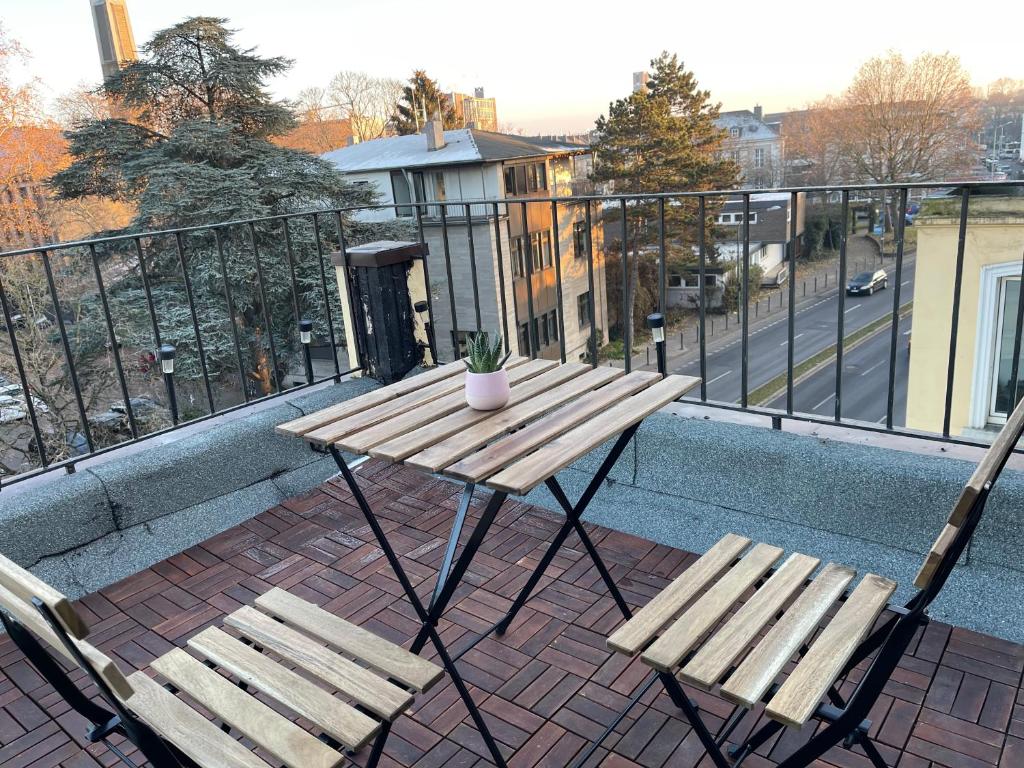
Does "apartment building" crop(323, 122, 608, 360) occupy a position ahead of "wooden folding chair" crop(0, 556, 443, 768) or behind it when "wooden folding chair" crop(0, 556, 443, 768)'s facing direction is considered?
ahead

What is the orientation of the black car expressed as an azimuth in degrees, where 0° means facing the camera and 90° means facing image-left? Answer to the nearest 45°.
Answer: approximately 45°

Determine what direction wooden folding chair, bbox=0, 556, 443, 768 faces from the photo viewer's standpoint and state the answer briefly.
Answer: facing away from the viewer and to the right of the viewer

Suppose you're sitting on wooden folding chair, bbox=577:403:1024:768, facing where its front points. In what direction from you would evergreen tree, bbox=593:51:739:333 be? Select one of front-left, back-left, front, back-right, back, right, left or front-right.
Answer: front-right

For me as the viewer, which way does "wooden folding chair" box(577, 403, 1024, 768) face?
facing away from the viewer and to the left of the viewer

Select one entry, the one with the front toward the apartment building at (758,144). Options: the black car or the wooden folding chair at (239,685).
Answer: the wooden folding chair

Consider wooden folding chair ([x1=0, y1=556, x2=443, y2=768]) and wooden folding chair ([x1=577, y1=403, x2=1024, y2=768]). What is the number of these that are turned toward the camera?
0

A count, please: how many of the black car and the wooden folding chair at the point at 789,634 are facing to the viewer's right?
0

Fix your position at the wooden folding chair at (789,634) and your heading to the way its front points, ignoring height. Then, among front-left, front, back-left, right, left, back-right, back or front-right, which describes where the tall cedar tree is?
front

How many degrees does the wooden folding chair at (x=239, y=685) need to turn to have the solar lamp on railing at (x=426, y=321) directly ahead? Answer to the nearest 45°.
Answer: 0° — it already faces it

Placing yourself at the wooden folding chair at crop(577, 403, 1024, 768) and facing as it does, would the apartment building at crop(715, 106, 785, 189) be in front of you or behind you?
in front

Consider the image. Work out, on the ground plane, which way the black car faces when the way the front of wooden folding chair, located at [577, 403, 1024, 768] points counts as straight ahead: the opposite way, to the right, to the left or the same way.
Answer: to the left

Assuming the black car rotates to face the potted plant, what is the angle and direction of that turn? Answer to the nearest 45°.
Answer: approximately 45° to its left

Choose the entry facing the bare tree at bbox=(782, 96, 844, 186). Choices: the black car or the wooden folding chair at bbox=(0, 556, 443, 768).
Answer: the wooden folding chair

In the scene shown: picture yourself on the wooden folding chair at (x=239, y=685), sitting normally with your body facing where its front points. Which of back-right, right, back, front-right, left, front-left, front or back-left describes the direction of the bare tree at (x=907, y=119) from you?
front

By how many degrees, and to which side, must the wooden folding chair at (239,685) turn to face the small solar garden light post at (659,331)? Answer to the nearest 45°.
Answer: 0° — it already faces it

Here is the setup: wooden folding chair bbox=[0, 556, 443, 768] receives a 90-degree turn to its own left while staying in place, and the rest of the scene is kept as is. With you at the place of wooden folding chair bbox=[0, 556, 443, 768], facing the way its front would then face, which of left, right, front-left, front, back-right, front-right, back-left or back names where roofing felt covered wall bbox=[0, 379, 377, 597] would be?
front-right
